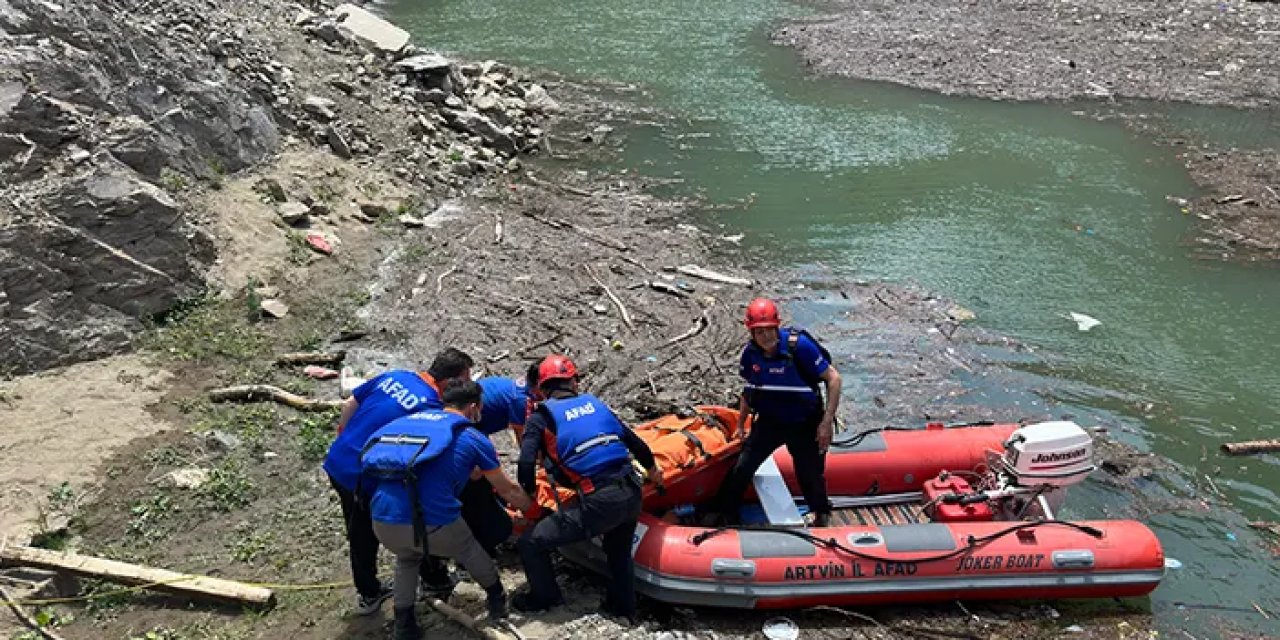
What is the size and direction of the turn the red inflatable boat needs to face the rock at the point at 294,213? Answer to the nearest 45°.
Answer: approximately 45° to its right

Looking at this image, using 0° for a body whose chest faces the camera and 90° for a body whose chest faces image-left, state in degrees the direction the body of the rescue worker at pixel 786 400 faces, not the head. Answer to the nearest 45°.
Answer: approximately 45°

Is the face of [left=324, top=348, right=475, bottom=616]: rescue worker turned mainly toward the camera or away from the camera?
away from the camera

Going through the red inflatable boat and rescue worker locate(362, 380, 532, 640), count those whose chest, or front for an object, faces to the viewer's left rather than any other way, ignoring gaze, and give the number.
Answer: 1

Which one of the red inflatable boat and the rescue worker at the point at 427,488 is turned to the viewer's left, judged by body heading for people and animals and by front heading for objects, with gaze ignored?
the red inflatable boat

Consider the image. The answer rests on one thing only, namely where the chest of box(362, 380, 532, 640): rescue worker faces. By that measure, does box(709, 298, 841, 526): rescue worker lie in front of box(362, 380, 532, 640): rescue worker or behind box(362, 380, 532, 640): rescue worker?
in front

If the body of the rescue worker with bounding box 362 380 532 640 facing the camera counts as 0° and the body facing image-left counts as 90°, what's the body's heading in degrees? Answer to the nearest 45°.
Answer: approximately 225°

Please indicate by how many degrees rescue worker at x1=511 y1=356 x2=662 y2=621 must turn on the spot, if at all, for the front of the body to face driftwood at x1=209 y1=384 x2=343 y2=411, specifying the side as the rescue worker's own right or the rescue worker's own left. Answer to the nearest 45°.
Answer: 0° — they already face it

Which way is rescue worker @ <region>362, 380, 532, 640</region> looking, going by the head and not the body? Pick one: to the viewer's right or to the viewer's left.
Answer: to the viewer's right

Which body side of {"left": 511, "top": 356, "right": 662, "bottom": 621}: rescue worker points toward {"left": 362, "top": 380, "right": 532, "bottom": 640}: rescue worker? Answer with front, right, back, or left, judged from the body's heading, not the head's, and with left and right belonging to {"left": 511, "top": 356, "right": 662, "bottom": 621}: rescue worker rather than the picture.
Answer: left

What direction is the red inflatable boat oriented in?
to the viewer's left

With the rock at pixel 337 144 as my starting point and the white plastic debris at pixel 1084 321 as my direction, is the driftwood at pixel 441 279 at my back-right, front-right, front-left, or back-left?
front-right

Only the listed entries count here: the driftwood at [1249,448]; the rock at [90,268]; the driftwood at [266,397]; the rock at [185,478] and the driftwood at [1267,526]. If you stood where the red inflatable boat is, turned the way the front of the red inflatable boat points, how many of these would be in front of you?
3

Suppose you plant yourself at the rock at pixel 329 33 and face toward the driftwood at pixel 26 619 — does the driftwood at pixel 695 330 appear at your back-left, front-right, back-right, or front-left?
front-left
